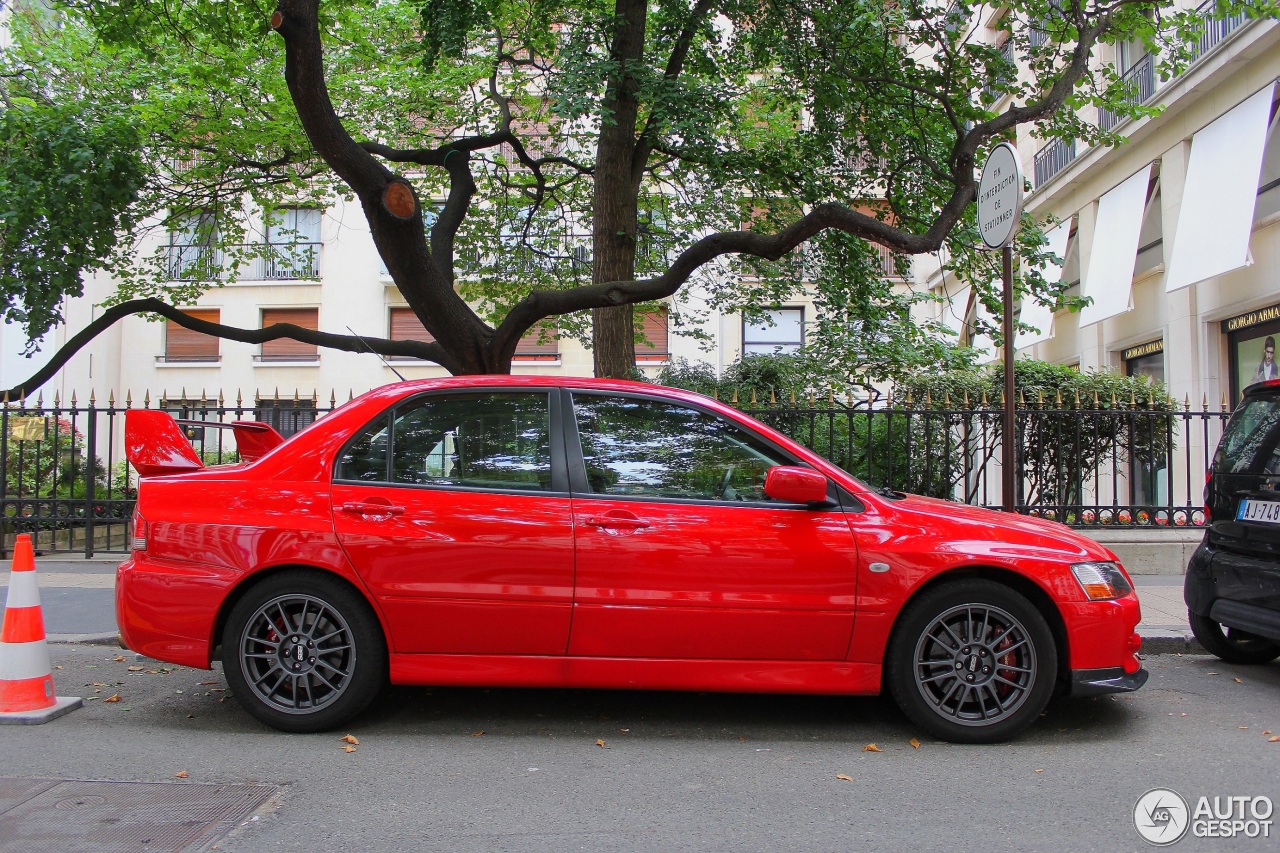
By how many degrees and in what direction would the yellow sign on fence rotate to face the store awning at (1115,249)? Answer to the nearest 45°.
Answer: approximately 90° to its left

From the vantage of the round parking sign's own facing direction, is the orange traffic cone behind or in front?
in front

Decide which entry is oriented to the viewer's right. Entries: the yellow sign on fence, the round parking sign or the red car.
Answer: the red car

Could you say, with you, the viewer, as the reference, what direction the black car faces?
facing away from the viewer and to the right of the viewer

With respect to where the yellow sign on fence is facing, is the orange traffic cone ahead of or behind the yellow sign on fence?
ahead

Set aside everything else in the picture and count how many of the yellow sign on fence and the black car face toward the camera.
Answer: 1

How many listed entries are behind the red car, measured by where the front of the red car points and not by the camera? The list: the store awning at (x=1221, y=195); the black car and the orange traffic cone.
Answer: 1

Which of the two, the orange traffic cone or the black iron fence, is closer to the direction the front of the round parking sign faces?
the orange traffic cone

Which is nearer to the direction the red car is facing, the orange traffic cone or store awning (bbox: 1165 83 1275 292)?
the store awning

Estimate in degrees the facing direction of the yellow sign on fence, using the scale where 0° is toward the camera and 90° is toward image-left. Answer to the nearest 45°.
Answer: approximately 0°

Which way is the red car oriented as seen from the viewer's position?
to the viewer's right

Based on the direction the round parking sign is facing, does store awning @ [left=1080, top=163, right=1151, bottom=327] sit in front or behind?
behind

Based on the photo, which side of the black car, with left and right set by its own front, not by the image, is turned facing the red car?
back

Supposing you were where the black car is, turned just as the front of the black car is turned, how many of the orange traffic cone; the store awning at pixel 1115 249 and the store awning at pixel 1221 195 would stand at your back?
1

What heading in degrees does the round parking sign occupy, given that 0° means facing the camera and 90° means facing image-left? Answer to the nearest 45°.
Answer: approximately 45°

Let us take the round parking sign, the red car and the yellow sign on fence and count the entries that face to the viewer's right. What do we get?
1
